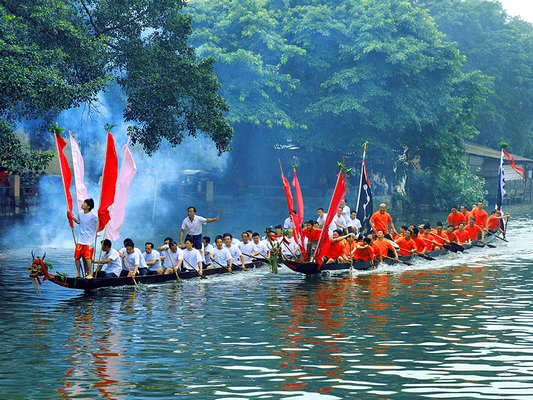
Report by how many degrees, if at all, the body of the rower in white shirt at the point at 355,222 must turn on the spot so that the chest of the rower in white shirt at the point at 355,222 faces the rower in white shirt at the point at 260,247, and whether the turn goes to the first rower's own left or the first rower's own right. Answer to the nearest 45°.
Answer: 0° — they already face them

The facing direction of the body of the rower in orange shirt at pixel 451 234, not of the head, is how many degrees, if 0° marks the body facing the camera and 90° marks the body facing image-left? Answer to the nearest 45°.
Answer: approximately 45°

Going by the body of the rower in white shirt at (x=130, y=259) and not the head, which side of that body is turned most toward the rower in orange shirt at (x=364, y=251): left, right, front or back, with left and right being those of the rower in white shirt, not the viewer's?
back

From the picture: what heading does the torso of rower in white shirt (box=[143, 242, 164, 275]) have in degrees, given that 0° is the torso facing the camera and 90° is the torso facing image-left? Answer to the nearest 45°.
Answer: approximately 45°

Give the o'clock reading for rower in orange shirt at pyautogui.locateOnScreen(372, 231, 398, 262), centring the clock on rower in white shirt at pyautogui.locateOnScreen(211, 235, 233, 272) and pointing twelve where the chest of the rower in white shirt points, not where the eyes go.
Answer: The rower in orange shirt is roughly at 7 o'clock from the rower in white shirt.

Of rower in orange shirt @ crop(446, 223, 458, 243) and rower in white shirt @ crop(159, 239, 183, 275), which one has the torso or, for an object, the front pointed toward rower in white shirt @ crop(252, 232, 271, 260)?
the rower in orange shirt

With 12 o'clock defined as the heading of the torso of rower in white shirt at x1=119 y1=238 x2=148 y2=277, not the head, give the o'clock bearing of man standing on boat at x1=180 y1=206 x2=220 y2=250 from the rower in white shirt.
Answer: The man standing on boat is roughly at 6 o'clock from the rower in white shirt.

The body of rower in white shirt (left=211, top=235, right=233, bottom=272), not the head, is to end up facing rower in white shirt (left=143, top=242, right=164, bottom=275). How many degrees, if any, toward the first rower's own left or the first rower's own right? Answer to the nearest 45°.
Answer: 0° — they already face them

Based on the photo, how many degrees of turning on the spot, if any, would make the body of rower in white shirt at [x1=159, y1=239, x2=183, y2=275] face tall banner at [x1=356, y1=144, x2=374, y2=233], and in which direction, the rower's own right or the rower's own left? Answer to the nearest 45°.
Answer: approximately 180°

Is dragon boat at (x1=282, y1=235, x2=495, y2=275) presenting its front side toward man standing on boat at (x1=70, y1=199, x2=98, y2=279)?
yes
